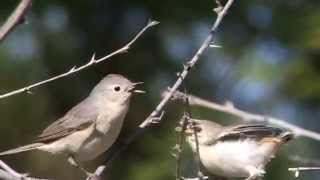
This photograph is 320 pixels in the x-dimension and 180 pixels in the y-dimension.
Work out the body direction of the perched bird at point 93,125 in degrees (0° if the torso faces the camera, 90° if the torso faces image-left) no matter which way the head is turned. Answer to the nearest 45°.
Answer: approximately 270°

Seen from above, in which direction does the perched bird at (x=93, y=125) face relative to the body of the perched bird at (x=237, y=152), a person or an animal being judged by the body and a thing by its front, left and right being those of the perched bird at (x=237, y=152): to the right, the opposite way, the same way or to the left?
the opposite way

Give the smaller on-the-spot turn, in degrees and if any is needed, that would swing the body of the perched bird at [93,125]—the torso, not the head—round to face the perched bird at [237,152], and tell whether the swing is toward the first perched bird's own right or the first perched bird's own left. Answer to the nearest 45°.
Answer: approximately 45° to the first perched bird's own right

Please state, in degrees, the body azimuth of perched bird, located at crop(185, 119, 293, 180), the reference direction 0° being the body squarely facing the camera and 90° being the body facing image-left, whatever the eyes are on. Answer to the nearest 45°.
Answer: approximately 90°

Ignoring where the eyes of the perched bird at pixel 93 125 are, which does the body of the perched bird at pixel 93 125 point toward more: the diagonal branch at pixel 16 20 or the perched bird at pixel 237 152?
the perched bird

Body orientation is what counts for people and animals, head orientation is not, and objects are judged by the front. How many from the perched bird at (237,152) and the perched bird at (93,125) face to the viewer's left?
1

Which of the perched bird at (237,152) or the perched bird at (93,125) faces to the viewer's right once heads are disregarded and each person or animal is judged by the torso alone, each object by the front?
the perched bird at (93,125)
